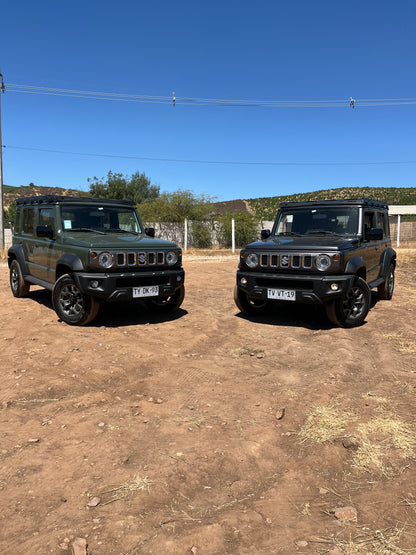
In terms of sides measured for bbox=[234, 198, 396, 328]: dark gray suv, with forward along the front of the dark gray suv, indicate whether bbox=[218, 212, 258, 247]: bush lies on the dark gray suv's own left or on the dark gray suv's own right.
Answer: on the dark gray suv's own right

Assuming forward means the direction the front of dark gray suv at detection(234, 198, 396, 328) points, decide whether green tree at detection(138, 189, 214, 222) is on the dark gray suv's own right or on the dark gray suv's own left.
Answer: on the dark gray suv's own right

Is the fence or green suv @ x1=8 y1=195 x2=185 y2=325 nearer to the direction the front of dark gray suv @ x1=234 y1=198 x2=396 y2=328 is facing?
the green suv

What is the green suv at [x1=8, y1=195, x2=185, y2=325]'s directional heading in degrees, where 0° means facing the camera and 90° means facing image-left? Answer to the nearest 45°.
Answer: approximately 315°

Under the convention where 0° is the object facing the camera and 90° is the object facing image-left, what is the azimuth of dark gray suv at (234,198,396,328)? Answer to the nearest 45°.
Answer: approximately 45°

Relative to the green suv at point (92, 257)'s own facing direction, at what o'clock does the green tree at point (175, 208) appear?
The green tree is roughly at 8 o'clock from the green suv.

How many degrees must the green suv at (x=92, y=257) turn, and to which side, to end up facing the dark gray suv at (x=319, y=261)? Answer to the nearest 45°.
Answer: approximately 45° to its left

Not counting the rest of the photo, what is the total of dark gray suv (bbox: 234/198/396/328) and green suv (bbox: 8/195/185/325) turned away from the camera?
0

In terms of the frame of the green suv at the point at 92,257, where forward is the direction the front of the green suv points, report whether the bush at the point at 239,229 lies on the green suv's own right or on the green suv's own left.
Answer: on the green suv's own left
